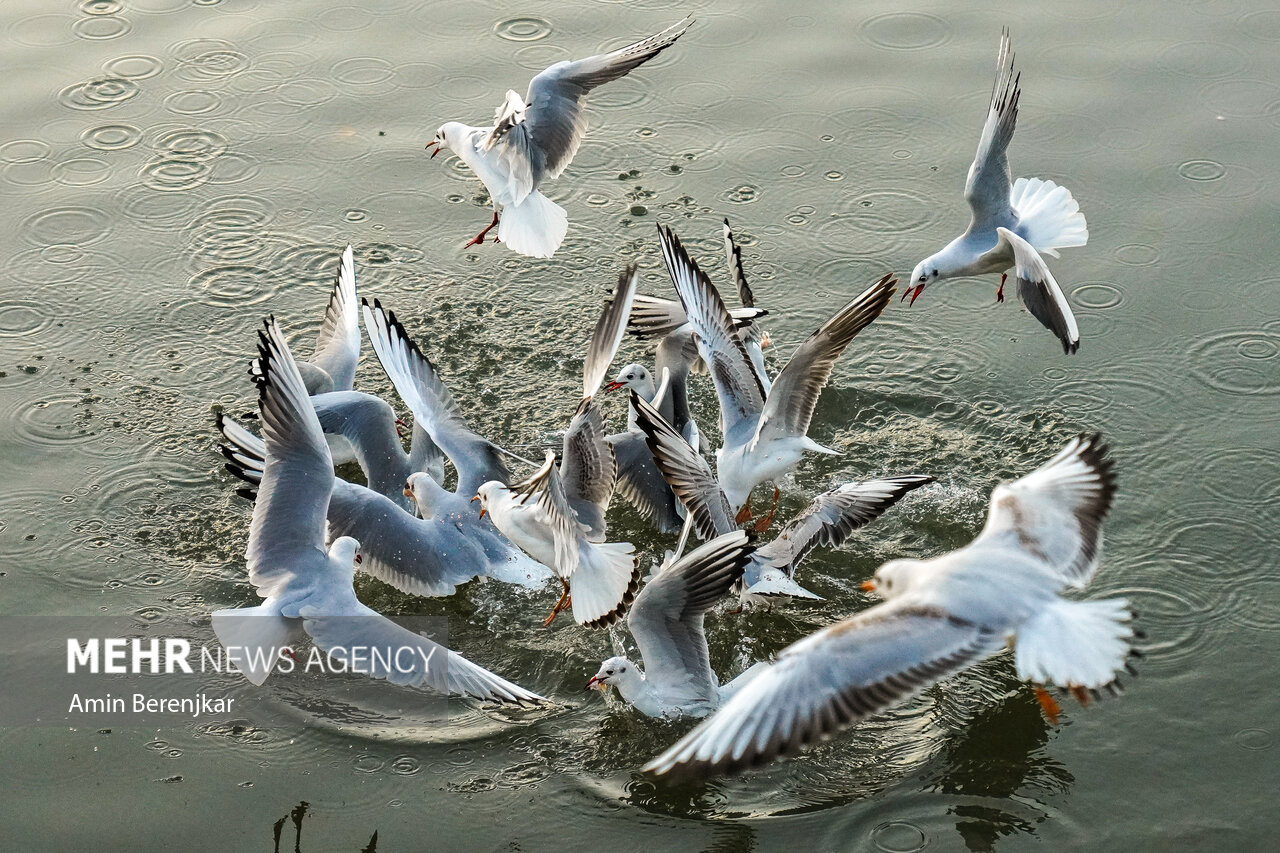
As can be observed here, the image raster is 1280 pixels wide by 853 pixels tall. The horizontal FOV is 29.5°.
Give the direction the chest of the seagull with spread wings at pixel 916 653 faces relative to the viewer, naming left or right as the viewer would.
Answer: facing away from the viewer and to the left of the viewer

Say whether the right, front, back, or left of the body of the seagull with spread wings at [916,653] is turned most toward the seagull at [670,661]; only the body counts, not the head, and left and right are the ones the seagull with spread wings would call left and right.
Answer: front

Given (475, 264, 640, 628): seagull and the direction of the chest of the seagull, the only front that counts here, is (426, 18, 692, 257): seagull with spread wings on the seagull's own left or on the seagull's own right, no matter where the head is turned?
on the seagull's own right

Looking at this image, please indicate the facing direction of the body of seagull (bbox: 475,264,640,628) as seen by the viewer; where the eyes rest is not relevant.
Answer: to the viewer's left

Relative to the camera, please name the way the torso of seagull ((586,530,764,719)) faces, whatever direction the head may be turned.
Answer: to the viewer's left

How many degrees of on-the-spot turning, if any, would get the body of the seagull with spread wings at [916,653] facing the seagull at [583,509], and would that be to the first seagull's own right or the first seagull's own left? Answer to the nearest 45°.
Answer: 0° — it already faces it

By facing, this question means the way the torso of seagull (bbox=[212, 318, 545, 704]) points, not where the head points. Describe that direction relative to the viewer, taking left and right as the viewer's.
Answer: facing away from the viewer and to the right of the viewer

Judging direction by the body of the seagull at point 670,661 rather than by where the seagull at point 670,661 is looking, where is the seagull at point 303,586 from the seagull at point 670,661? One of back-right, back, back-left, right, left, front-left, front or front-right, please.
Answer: front
